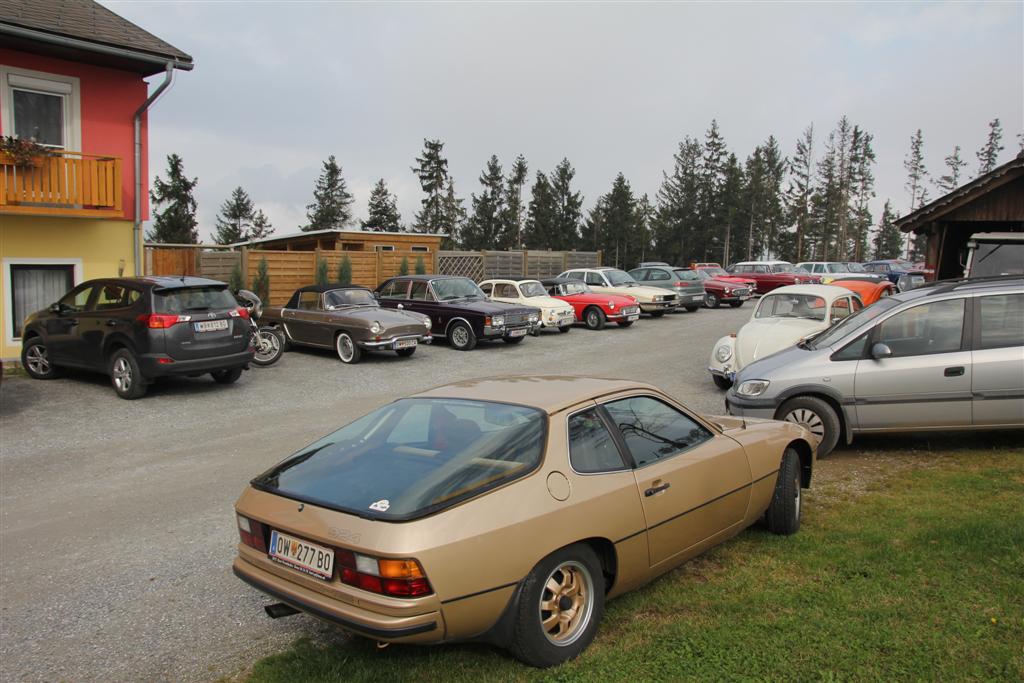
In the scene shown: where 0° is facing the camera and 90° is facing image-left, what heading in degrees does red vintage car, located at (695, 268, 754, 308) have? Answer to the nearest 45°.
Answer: approximately 315°

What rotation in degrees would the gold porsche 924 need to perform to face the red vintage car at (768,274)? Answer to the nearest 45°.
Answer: approximately 45° to its left

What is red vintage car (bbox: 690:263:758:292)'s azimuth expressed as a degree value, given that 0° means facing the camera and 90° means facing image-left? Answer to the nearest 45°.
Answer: approximately 315°

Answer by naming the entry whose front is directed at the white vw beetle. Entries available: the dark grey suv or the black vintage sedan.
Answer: the black vintage sedan

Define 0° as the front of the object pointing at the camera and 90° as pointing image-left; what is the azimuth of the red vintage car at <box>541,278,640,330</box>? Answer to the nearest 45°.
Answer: approximately 315°

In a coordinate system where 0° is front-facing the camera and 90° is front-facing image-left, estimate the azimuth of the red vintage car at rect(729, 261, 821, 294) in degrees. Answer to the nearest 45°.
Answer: approximately 315°

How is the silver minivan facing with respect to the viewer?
to the viewer's left

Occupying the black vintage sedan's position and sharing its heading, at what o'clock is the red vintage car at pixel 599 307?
The red vintage car is roughly at 9 o'clock from the black vintage sedan.

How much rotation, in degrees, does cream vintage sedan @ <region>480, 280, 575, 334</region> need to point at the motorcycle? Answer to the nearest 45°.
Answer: approximately 90° to its right

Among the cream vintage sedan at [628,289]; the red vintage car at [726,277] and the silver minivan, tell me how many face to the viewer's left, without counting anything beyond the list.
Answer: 1

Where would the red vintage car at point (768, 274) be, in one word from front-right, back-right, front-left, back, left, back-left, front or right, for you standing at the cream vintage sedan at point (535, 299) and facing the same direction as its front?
left
